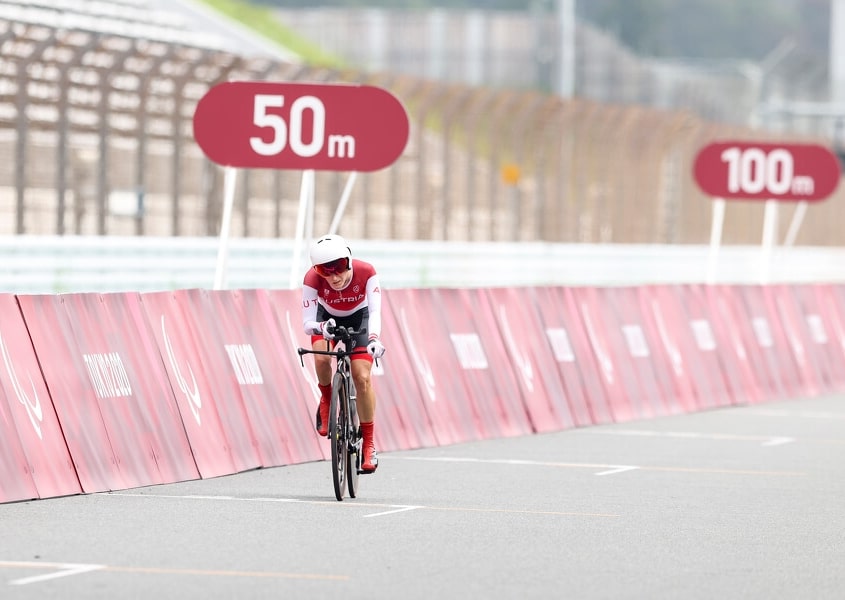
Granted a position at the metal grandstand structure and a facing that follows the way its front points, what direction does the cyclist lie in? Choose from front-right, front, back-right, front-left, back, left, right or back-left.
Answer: front-right

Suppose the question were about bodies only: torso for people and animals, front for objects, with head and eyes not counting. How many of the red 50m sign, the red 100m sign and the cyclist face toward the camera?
3

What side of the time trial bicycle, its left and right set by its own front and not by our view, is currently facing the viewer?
front

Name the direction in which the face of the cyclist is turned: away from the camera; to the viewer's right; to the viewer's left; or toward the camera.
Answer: toward the camera

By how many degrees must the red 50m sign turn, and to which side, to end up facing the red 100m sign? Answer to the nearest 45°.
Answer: approximately 135° to its left

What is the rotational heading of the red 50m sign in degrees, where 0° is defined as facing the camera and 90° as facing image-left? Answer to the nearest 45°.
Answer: approximately 0°

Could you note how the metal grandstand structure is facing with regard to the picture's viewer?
facing the viewer and to the right of the viewer

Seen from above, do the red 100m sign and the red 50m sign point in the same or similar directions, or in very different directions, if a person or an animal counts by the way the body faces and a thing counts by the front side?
same or similar directions

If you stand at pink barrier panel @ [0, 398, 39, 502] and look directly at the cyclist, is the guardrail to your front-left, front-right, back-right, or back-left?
front-left

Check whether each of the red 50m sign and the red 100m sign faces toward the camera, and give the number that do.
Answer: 2

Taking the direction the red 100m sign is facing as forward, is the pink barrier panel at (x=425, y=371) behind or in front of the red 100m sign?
in front

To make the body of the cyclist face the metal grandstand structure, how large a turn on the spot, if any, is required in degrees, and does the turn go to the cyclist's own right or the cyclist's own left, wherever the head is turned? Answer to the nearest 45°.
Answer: approximately 180°

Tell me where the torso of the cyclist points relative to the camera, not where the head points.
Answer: toward the camera

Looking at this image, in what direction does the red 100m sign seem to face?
toward the camera

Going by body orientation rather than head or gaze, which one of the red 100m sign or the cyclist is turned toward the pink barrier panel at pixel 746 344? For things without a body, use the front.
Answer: the red 100m sign
